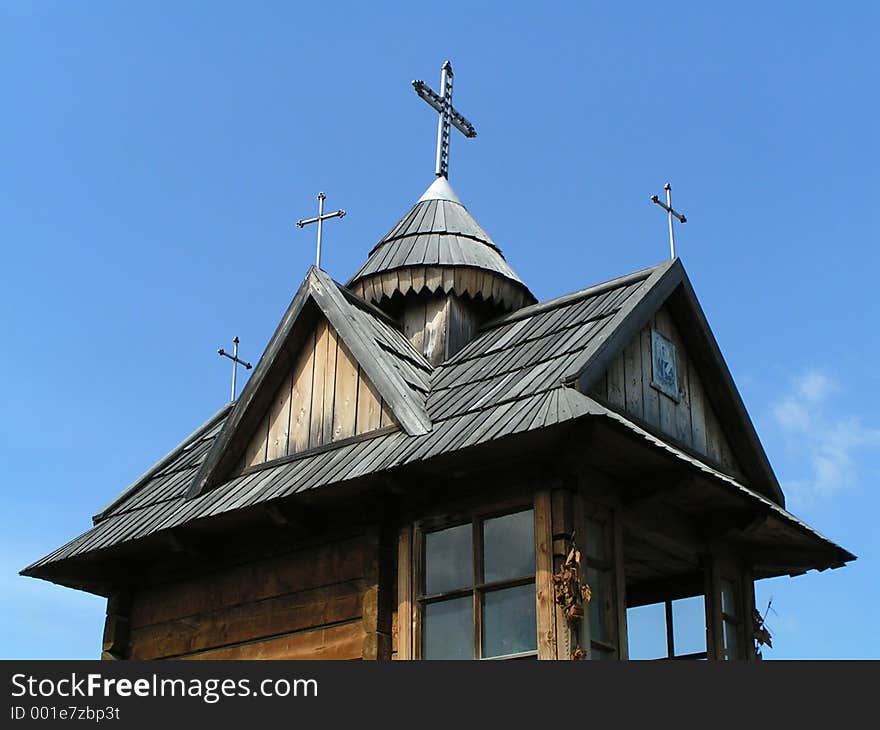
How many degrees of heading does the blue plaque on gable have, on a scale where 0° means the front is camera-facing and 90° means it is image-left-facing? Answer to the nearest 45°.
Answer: approximately 315°

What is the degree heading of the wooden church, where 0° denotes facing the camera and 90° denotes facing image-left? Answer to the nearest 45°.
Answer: approximately 315°
